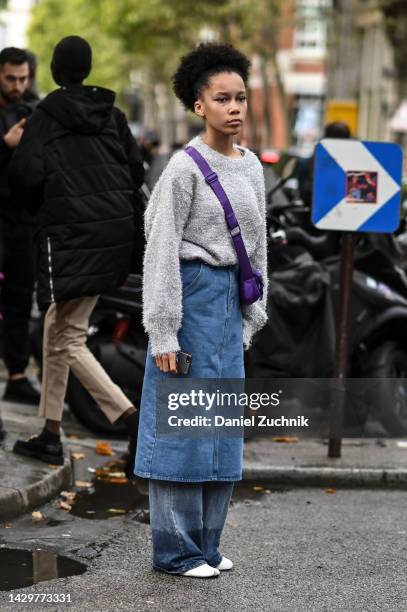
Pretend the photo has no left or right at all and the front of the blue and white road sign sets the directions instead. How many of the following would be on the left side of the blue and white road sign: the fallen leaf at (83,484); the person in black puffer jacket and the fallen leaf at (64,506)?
0

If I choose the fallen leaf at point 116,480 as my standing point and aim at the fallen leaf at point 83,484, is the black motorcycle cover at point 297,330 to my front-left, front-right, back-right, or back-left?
back-right

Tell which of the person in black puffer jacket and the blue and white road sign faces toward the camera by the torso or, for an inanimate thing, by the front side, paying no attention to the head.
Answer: the blue and white road sign

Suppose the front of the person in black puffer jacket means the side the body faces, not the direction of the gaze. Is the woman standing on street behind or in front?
behind

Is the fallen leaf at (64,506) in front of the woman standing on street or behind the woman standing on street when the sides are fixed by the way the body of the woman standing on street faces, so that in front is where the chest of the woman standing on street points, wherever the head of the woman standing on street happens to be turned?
behind

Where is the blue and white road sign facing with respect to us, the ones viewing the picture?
facing the viewer

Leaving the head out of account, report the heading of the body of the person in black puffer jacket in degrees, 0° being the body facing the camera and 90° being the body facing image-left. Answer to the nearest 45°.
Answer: approximately 135°

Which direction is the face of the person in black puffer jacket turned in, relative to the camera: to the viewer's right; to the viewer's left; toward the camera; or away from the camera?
away from the camera

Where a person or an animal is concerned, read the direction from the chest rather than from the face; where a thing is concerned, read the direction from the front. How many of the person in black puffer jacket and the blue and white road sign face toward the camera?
1

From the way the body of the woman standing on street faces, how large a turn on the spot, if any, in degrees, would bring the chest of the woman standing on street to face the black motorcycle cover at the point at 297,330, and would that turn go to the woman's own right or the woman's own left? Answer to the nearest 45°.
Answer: approximately 135° to the woman's own left

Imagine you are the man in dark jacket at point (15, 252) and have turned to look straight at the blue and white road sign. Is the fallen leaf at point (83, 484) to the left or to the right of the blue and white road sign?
right
